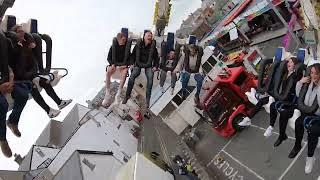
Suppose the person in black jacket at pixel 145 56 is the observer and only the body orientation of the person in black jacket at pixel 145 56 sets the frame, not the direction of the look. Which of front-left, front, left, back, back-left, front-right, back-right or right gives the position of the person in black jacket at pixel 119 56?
right

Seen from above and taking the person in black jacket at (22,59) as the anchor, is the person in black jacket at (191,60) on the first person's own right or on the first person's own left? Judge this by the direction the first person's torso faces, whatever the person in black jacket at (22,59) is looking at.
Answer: on the first person's own left

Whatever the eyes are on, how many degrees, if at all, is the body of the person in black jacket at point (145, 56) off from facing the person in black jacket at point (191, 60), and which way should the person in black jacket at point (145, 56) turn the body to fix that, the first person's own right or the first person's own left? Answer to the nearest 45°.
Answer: approximately 135° to the first person's own left

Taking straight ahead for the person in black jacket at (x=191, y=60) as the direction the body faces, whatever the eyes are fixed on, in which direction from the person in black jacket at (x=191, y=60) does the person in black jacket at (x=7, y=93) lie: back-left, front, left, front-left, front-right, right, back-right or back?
front-right

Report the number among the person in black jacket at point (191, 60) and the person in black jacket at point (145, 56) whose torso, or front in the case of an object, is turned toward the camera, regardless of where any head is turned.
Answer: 2

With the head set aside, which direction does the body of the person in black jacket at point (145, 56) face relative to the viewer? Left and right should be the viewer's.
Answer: facing the viewer

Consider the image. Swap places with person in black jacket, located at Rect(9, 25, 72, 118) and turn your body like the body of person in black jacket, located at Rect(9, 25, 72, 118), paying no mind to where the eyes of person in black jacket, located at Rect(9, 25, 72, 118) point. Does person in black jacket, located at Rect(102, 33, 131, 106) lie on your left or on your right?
on your left

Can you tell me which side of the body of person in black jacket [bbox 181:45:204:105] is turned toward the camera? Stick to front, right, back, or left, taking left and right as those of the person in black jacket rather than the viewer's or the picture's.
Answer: front

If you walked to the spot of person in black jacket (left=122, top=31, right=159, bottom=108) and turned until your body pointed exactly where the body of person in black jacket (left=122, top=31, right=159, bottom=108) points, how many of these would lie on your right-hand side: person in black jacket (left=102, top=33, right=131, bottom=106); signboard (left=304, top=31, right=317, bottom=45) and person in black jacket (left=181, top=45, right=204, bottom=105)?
1

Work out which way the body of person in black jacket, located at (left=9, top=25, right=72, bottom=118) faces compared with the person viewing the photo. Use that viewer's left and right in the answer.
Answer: facing the viewer and to the right of the viewer

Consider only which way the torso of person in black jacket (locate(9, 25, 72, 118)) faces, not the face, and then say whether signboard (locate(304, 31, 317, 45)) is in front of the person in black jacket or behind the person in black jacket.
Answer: in front

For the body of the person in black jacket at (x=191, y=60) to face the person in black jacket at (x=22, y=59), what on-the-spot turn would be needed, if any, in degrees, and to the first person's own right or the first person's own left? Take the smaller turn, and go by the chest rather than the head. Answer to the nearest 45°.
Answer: approximately 45° to the first person's own right
